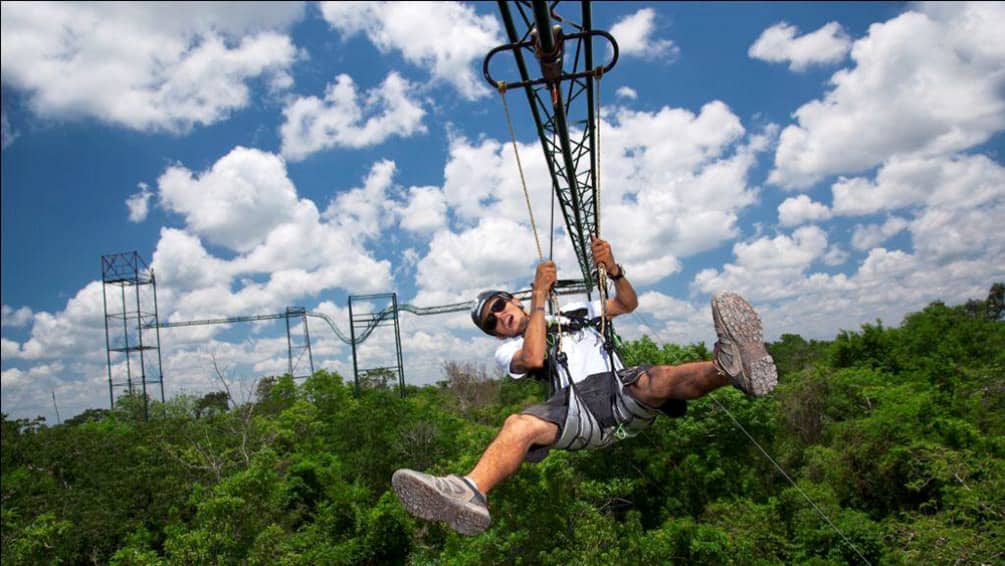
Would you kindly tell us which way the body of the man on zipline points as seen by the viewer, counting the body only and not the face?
toward the camera
